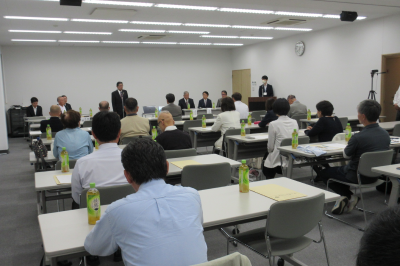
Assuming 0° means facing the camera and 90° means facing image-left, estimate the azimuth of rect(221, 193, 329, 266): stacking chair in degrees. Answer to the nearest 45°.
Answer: approximately 135°

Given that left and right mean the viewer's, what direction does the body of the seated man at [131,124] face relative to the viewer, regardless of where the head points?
facing away from the viewer

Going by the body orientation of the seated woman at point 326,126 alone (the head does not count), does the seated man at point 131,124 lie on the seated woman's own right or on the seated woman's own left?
on the seated woman's own left

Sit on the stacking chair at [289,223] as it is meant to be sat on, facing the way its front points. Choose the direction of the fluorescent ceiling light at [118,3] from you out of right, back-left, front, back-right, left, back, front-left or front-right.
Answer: front

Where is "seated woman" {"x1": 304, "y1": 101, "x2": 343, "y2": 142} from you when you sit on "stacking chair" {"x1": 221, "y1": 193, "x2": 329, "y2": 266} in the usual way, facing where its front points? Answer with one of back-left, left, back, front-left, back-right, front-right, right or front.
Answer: front-right

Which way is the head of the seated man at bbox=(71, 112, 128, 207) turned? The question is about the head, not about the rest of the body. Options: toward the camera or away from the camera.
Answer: away from the camera

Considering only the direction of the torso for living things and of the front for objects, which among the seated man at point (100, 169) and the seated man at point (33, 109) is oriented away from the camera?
the seated man at point (100, 169)

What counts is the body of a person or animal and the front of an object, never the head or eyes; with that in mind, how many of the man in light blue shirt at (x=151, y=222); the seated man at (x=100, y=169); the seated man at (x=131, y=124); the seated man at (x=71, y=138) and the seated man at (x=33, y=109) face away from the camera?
4

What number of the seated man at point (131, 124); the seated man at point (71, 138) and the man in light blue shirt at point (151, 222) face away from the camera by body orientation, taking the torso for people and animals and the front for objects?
3

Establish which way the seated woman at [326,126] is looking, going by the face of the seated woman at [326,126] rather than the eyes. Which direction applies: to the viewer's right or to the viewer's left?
to the viewer's left

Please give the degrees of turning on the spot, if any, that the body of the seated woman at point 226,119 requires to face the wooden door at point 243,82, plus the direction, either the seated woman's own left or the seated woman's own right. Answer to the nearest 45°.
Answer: approximately 45° to the seated woman's own right

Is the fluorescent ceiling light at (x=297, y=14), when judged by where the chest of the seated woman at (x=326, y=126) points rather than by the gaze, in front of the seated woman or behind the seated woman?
in front

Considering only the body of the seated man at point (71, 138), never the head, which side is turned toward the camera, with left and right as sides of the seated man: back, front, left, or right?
back

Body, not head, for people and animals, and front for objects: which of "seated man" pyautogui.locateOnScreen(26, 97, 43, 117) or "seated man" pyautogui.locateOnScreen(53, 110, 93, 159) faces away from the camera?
"seated man" pyautogui.locateOnScreen(53, 110, 93, 159)

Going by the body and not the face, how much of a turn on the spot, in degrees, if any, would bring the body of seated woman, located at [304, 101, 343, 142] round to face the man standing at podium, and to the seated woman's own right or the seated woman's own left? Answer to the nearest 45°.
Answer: approximately 45° to the seated woman's own right

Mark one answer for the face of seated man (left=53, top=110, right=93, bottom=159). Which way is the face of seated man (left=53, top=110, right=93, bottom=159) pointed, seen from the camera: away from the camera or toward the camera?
away from the camera

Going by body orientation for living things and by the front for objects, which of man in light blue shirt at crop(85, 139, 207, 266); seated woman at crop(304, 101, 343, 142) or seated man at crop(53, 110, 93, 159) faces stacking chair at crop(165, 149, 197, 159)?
the man in light blue shirt

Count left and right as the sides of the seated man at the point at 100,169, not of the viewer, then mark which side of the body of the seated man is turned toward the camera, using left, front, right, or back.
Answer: back
